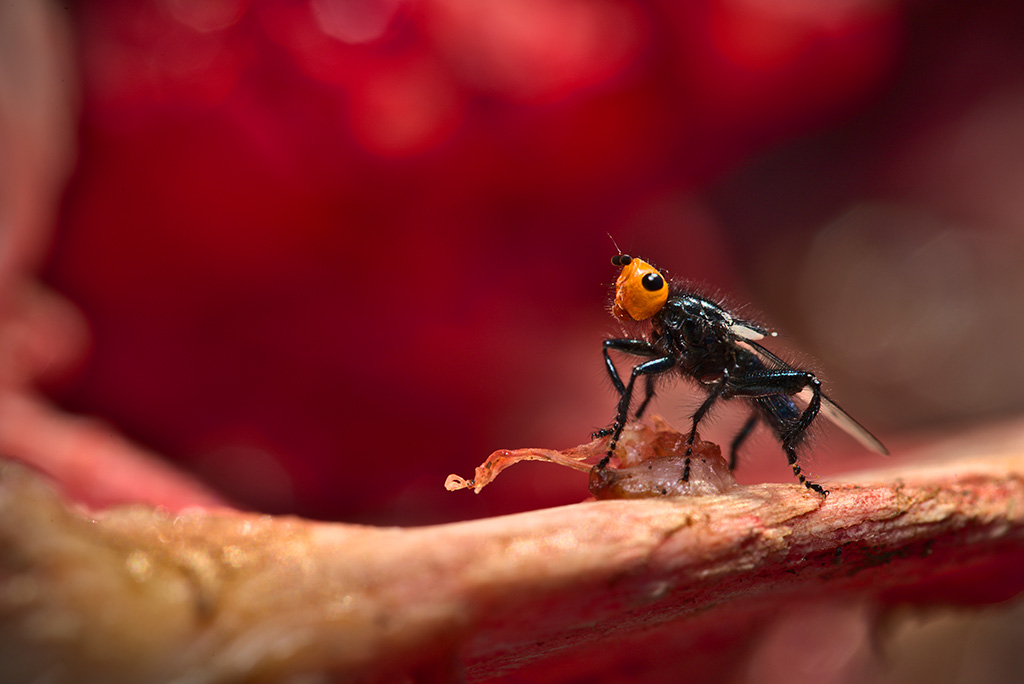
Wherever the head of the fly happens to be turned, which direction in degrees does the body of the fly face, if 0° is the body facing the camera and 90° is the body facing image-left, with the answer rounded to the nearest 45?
approximately 90°
